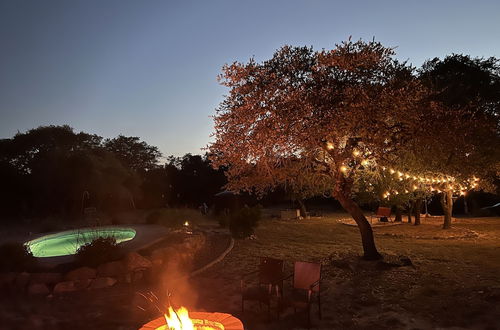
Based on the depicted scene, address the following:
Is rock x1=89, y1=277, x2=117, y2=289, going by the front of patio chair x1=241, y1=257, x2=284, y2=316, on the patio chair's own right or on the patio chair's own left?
on the patio chair's own right

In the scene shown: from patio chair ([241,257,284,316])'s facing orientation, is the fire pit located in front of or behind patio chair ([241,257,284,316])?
in front

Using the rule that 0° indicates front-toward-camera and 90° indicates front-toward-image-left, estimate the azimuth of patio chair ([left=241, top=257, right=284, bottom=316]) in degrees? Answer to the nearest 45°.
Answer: approximately 45°

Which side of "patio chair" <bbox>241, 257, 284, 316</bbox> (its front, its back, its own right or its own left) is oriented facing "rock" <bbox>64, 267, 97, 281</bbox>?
right

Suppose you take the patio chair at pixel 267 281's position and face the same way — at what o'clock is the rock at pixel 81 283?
The rock is roughly at 2 o'clock from the patio chair.

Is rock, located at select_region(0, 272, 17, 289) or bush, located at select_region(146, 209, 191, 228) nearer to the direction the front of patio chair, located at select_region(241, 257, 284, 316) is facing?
the rock

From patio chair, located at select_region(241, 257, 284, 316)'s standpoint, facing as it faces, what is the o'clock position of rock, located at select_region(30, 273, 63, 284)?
The rock is roughly at 2 o'clock from the patio chair.

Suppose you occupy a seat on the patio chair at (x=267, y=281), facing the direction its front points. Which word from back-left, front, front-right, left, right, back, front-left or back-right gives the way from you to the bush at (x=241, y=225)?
back-right

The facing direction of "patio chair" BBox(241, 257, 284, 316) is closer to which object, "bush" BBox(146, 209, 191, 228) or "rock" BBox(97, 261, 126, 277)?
the rock

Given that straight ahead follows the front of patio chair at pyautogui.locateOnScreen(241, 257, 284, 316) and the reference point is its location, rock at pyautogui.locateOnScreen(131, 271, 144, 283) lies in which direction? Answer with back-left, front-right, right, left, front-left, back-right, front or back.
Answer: right

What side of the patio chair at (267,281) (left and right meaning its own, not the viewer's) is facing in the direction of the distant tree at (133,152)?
right

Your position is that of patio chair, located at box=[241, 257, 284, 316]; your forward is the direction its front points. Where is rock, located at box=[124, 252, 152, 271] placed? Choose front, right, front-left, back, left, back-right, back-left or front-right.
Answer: right

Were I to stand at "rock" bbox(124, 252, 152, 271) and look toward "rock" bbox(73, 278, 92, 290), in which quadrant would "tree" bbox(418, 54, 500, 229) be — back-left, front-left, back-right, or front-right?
back-left

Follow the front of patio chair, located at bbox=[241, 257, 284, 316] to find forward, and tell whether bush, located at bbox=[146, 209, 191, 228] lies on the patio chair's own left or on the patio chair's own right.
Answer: on the patio chair's own right
